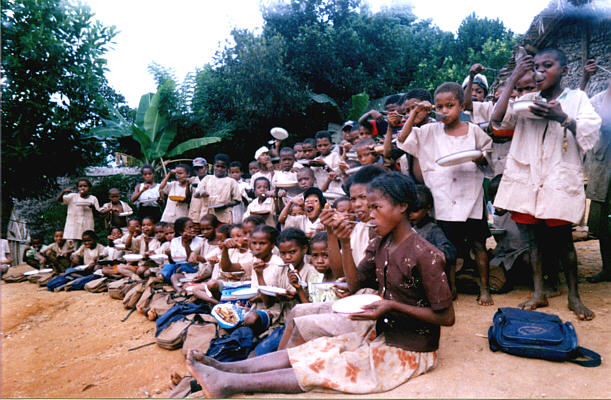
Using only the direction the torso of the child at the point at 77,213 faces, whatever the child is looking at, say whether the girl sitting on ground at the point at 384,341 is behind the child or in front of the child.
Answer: in front

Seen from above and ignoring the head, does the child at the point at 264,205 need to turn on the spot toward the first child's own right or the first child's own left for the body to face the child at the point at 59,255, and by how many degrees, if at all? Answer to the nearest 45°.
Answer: approximately 135° to the first child's own right

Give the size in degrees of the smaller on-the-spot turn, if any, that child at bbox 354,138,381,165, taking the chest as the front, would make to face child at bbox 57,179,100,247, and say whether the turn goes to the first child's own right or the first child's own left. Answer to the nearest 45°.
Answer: approximately 90° to the first child's own right

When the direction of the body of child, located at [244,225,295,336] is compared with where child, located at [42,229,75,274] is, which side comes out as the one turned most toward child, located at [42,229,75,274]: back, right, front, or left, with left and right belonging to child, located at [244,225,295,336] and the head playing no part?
right

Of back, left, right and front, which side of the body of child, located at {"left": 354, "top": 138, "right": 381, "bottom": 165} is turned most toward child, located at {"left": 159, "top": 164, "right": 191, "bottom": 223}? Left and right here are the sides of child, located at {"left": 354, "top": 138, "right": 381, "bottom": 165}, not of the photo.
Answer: right

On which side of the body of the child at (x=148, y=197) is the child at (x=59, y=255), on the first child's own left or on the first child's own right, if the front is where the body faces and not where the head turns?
on the first child's own right
